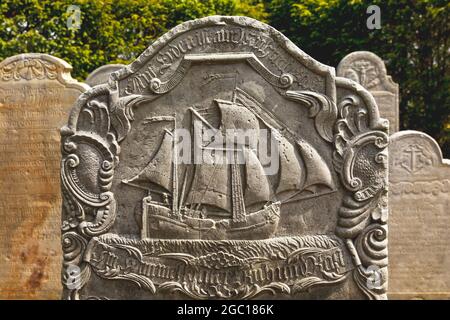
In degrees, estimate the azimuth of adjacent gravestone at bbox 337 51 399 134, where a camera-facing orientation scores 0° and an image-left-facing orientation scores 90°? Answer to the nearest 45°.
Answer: approximately 0°

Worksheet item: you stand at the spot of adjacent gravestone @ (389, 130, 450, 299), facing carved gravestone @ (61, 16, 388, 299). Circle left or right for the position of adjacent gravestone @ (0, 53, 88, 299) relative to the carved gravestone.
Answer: right

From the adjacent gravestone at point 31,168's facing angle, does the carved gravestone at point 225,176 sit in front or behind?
in front

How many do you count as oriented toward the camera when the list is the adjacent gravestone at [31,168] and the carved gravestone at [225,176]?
2

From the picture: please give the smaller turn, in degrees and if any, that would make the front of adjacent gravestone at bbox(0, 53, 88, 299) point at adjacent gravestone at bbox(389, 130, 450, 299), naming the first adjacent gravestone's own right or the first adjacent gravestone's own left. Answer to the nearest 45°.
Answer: approximately 90° to the first adjacent gravestone's own left

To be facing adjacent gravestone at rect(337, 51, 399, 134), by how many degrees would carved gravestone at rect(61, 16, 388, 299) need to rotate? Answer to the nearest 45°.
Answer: approximately 135° to its left

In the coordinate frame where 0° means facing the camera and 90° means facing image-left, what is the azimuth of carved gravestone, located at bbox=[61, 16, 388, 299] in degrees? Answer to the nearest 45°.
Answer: approximately 0°

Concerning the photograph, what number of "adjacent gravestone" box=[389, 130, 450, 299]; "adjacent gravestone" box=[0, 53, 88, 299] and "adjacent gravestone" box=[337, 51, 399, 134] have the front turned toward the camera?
3

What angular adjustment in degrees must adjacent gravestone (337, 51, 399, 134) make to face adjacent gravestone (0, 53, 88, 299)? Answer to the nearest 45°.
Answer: approximately 90° to its right
